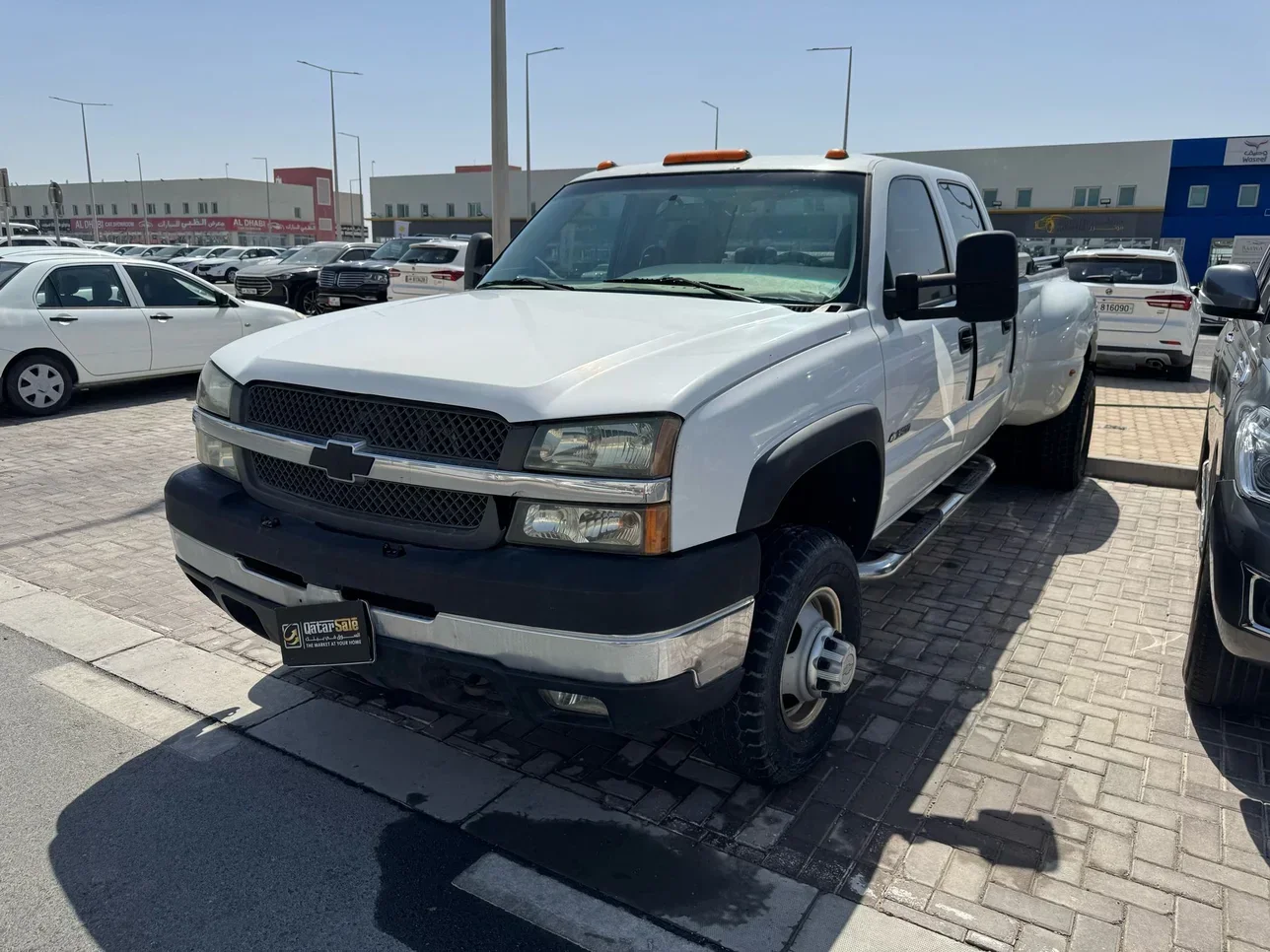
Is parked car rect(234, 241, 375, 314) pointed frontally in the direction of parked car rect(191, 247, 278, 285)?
no

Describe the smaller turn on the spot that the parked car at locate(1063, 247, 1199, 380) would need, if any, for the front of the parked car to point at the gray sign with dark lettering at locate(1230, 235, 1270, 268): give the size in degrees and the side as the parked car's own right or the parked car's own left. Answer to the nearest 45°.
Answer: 0° — it already faces it

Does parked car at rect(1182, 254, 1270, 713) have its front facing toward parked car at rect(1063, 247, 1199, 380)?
no

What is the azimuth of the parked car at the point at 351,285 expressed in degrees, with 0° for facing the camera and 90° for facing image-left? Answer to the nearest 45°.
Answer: approximately 45°

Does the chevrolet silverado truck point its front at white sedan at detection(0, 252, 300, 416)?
no

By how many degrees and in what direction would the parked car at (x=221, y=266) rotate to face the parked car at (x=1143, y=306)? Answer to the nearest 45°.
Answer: approximately 90° to its left

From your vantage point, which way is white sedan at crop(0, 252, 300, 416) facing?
to the viewer's right

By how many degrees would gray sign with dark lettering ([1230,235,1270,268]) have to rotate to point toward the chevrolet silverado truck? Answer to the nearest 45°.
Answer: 0° — it already faces it

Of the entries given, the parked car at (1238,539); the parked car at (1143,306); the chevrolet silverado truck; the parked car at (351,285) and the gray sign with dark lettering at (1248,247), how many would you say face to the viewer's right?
0

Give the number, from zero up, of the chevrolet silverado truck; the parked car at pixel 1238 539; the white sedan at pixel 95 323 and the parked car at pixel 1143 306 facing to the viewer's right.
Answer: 1

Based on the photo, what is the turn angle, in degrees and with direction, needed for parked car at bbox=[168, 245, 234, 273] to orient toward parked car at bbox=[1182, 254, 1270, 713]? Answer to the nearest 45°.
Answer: approximately 45° to its left

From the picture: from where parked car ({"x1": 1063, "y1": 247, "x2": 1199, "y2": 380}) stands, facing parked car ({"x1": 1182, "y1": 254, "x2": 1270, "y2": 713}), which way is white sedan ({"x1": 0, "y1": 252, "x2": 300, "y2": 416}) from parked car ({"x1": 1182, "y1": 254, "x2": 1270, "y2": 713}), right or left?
right

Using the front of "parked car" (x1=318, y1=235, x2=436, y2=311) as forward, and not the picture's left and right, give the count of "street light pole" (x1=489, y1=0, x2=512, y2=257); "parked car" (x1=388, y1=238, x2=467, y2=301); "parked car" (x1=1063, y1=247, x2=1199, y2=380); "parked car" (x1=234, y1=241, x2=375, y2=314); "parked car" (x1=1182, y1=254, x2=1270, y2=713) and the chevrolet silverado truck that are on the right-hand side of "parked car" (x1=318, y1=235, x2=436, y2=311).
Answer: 1

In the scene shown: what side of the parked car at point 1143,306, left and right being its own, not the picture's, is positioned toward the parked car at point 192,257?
left

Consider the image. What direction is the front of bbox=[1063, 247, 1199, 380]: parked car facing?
away from the camera

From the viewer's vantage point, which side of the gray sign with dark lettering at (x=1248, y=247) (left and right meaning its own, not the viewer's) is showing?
front

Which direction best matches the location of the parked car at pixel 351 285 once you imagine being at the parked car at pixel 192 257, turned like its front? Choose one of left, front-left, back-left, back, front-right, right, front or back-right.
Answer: front-left

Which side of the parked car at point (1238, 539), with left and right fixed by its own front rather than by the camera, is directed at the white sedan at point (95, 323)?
right

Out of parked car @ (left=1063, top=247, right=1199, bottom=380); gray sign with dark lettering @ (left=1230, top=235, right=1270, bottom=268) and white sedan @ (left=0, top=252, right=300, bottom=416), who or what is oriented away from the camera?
the parked car

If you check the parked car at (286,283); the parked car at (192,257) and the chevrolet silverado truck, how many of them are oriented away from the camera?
0
